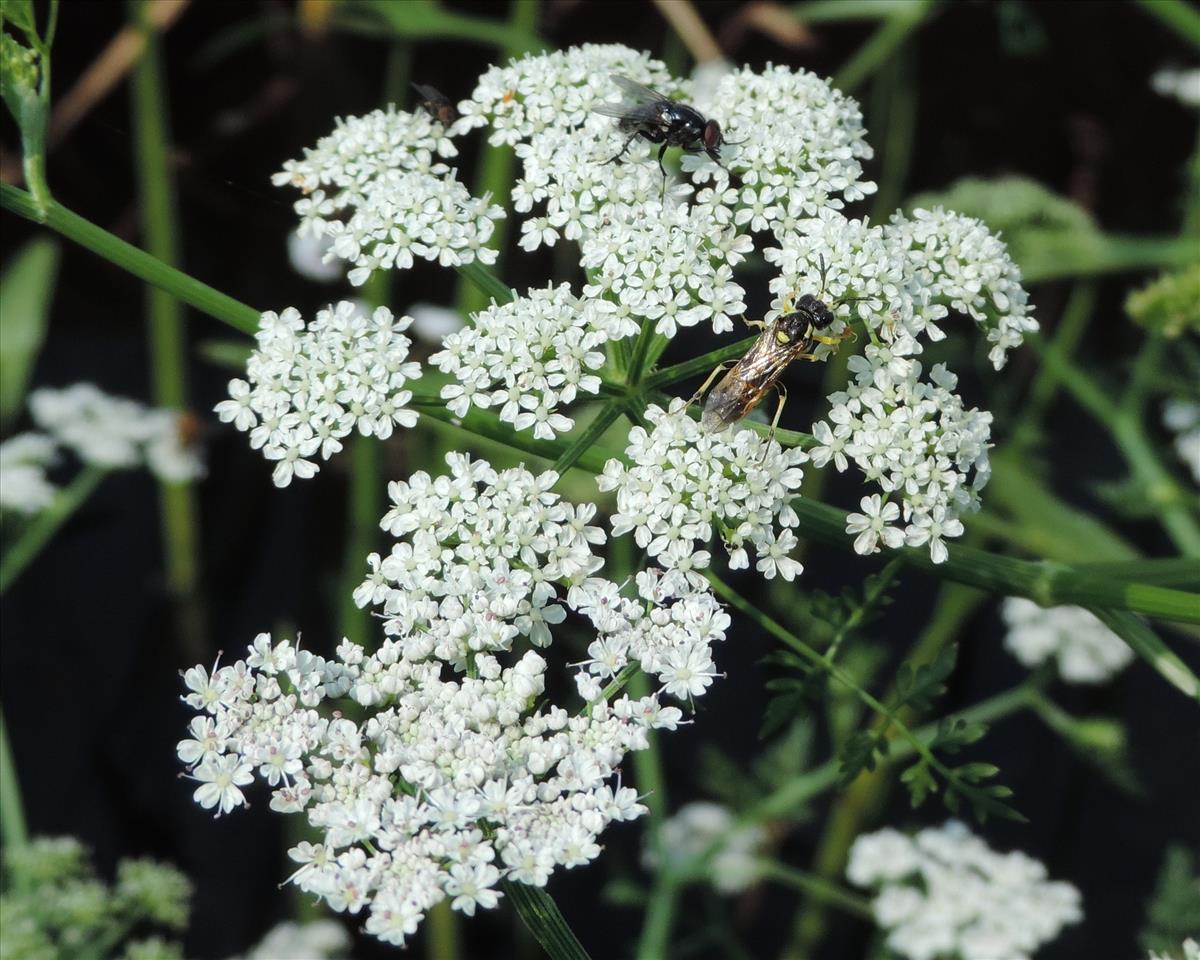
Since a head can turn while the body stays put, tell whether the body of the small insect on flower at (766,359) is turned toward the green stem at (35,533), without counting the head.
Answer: no

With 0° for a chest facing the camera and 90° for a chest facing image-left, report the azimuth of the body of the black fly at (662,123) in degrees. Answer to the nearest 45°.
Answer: approximately 270°

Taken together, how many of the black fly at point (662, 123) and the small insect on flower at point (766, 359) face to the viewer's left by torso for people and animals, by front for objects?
0

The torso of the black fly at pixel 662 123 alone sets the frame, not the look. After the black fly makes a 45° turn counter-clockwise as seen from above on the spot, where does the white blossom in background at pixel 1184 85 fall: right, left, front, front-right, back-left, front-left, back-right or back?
front

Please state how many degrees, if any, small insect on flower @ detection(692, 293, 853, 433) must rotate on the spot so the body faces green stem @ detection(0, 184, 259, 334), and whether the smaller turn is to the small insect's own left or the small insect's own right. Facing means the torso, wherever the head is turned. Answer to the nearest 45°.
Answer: approximately 135° to the small insect's own left

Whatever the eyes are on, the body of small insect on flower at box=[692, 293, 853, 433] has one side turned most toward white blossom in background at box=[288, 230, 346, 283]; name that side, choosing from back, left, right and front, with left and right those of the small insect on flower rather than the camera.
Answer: left

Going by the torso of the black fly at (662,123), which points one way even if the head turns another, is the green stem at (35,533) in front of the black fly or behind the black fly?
behind

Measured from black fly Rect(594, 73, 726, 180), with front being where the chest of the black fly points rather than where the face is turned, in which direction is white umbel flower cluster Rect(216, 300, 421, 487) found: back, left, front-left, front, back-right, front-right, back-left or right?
back

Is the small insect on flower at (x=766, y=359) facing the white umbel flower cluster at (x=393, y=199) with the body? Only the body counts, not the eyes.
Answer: no

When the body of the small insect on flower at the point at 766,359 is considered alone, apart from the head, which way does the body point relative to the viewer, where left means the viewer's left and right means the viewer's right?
facing away from the viewer and to the right of the viewer
